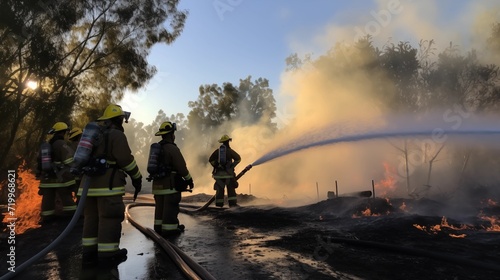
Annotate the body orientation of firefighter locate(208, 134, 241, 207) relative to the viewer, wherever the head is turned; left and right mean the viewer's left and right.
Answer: facing away from the viewer

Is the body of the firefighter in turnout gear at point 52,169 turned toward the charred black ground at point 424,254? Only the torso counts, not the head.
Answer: no

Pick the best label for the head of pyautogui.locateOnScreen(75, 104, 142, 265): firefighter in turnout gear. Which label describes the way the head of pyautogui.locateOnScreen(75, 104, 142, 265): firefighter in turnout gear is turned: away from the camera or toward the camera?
away from the camera

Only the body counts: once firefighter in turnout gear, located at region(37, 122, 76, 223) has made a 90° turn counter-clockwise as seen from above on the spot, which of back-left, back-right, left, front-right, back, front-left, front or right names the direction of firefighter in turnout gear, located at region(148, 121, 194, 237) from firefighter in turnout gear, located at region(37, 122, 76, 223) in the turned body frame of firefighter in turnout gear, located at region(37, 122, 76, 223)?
back

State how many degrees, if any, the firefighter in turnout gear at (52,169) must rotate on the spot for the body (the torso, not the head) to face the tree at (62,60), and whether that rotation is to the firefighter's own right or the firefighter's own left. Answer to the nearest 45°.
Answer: approximately 45° to the firefighter's own left

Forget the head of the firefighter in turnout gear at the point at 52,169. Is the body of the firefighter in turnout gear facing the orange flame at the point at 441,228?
no

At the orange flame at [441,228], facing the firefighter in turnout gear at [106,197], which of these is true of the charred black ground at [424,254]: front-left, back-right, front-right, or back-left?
front-left

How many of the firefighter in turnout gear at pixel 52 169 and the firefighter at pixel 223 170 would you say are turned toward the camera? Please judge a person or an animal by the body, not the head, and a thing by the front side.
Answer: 0

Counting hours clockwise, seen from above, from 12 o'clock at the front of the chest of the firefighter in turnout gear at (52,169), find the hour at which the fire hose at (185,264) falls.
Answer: The fire hose is roughly at 4 o'clock from the firefighter in turnout gear.

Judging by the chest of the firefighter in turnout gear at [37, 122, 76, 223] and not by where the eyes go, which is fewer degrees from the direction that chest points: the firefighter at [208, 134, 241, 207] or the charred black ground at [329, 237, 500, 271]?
the firefighter

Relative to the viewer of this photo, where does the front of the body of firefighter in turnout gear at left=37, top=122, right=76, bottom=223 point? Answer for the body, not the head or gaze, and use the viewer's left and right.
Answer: facing away from the viewer and to the right of the viewer

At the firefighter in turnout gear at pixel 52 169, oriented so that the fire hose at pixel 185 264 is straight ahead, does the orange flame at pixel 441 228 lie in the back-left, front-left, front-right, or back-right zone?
front-left

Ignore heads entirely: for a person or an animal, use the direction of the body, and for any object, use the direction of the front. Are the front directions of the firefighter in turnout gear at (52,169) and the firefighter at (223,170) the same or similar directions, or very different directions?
same or similar directions

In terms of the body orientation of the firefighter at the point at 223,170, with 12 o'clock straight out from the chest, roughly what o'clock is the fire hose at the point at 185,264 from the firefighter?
The fire hose is roughly at 6 o'clock from the firefighter.

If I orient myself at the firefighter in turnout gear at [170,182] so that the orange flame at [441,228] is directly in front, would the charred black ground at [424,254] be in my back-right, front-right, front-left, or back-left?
front-right

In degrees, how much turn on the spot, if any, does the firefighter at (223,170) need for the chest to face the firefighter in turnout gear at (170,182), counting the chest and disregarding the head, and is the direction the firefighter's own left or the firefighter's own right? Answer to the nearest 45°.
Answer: approximately 180°

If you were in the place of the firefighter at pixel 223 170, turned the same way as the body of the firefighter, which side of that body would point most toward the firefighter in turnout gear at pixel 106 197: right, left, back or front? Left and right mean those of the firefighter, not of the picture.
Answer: back

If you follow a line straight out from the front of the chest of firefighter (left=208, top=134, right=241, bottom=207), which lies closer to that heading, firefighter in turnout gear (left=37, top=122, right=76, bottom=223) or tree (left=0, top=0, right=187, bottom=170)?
the tree
